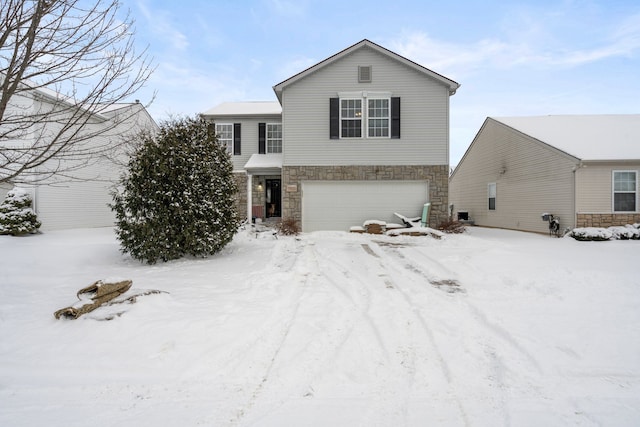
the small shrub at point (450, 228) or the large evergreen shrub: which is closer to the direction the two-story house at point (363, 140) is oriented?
the large evergreen shrub

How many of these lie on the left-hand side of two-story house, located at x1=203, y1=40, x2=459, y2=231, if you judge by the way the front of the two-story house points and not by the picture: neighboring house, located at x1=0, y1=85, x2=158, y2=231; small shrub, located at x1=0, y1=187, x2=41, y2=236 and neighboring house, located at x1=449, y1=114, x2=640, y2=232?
1

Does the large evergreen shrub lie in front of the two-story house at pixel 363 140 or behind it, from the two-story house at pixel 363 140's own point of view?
in front

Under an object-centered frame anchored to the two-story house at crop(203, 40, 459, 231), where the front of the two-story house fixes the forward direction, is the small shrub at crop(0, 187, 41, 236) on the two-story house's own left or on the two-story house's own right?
on the two-story house's own right

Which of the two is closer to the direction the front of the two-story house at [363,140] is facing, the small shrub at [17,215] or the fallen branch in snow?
the fallen branch in snow

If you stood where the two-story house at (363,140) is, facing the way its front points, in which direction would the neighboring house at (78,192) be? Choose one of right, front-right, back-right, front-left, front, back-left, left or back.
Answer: right

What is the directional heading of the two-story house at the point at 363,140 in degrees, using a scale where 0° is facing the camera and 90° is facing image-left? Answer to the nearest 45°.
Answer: approximately 0°
